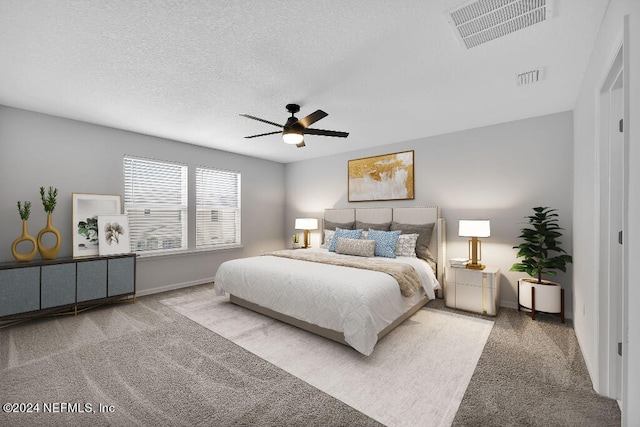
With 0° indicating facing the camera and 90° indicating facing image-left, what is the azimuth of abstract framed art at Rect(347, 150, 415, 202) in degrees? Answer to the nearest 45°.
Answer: approximately 45°

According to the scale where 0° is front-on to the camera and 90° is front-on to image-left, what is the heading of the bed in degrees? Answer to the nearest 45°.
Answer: approximately 45°

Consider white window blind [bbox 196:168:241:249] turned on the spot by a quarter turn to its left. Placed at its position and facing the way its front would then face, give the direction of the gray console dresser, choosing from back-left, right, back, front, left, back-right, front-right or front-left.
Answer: back

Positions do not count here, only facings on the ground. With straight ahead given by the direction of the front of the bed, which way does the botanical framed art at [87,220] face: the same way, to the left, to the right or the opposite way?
to the left

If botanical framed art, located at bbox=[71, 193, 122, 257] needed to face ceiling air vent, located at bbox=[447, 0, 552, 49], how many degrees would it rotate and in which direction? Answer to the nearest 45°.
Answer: approximately 45° to its left

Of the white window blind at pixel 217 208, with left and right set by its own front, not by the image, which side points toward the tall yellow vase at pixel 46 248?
right

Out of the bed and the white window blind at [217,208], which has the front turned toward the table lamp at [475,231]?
the white window blind

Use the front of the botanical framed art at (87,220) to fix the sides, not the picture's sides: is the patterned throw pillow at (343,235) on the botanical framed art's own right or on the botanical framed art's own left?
on the botanical framed art's own left

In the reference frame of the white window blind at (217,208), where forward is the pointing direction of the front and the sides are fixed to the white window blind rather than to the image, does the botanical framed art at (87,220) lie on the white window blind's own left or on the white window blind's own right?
on the white window blind's own right

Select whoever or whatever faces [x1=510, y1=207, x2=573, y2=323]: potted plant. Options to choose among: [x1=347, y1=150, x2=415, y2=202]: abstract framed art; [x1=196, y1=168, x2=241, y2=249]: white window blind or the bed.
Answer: the white window blind

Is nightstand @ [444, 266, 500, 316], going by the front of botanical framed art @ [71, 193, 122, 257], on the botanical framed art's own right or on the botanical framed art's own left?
on the botanical framed art's own left
